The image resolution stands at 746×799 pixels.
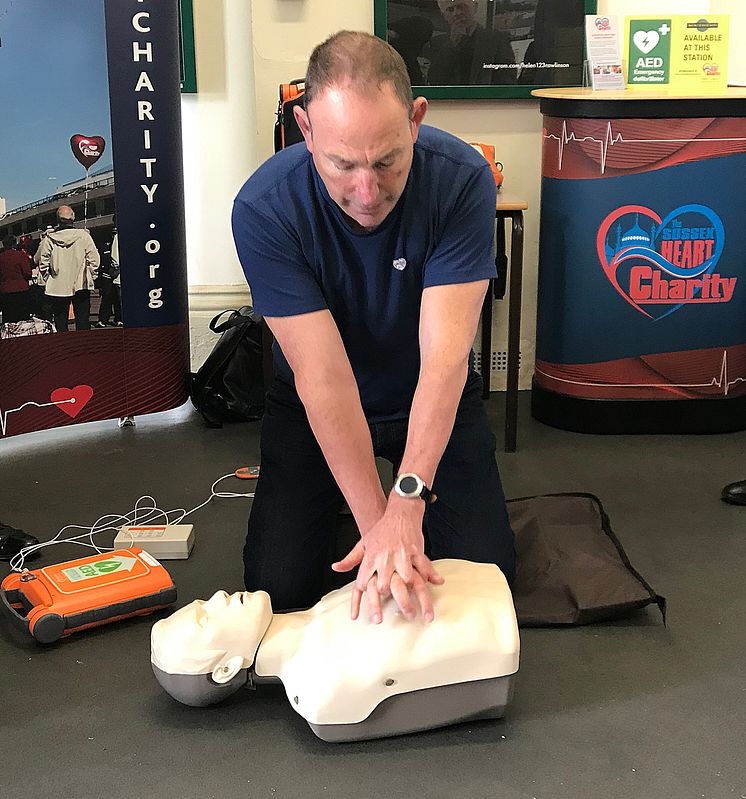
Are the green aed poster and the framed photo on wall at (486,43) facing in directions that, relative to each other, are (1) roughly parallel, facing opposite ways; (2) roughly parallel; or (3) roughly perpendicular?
roughly parallel

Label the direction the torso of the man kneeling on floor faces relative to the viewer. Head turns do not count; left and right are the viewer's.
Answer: facing the viewer

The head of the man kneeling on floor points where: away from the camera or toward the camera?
toward the camera

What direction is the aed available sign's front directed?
toward the camera

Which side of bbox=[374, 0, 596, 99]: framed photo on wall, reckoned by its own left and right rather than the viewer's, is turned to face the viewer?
front

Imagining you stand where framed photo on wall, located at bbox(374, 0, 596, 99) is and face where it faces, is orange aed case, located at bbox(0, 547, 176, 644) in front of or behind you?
in front

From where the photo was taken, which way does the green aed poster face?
toward the camera

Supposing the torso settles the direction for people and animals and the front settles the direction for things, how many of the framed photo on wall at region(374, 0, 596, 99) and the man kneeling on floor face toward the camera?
2
